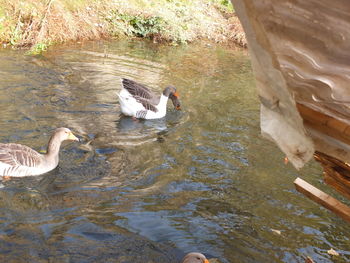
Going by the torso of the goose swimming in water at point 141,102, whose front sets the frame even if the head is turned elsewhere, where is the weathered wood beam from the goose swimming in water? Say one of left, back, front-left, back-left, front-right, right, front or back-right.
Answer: right

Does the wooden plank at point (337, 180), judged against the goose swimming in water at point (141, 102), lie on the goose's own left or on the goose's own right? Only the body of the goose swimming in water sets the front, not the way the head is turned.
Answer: on the goose's own right

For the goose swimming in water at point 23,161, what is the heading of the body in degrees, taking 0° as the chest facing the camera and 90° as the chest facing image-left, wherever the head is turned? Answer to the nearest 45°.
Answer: approximately 270°

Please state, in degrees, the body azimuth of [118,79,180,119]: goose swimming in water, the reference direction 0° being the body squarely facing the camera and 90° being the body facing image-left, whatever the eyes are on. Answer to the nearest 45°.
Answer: approximately 270°

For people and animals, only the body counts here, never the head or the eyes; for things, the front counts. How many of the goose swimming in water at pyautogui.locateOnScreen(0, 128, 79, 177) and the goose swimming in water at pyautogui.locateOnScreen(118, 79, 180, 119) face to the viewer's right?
2

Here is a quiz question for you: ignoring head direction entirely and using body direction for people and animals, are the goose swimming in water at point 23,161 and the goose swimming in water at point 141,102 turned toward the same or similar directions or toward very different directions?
same or similar directions

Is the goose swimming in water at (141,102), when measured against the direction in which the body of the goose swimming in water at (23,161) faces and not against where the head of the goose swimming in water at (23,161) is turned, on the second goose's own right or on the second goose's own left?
on the second goose's own left
